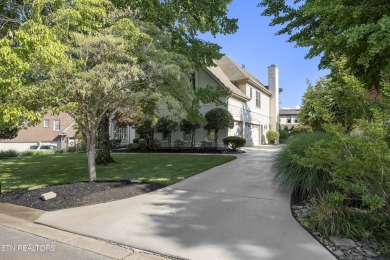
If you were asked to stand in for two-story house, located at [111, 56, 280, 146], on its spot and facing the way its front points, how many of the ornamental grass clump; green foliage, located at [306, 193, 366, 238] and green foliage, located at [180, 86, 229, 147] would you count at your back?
0

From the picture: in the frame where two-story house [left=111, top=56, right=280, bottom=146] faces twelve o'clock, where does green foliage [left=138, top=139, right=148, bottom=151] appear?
The green foliage is roughly at 1 o'clock from the two-story house.

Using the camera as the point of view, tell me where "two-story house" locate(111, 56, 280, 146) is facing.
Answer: facing the viewer and to the left of the viewer

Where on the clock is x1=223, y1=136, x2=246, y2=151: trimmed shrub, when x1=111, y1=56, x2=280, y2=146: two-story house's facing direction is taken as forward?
The trimmed shrub is roughly at 11 o'clock from the two-story house.

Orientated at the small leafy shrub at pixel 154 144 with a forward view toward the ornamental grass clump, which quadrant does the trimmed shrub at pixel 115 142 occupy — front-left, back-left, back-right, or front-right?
back-right

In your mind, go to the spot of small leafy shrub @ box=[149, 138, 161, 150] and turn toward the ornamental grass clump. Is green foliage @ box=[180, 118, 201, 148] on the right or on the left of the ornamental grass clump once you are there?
left

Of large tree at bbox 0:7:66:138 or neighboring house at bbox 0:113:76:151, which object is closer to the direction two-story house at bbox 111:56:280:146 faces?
the large tree

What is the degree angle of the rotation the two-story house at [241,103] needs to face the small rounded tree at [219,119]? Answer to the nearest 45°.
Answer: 0° — it already faces it

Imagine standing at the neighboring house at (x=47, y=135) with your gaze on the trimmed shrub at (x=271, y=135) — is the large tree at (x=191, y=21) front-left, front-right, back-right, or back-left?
front-right

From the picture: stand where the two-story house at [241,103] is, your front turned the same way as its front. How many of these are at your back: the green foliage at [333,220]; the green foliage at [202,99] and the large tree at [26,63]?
0

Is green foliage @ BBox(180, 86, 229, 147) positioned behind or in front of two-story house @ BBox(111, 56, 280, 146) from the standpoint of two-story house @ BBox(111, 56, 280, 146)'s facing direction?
in front

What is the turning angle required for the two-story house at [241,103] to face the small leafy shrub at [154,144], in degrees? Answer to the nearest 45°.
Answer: approximately 45° to its right
